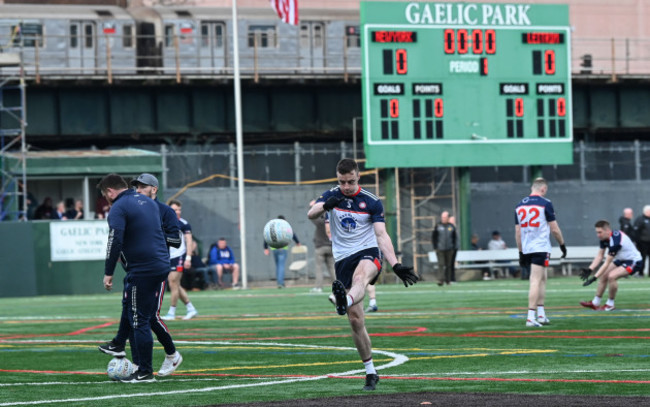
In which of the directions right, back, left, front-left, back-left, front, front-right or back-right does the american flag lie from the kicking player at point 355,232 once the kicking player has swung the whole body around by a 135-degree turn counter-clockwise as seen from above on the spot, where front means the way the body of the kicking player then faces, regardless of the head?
front-left

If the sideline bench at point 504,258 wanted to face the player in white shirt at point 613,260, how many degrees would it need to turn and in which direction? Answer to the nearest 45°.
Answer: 0° — it already faces them

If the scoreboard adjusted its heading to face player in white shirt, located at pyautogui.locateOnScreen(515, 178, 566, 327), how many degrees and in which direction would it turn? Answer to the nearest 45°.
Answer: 0° — it already faces them

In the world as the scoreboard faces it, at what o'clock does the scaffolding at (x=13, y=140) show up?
The scaffolding is roughly at 3 o'clock from the scoreboard.
